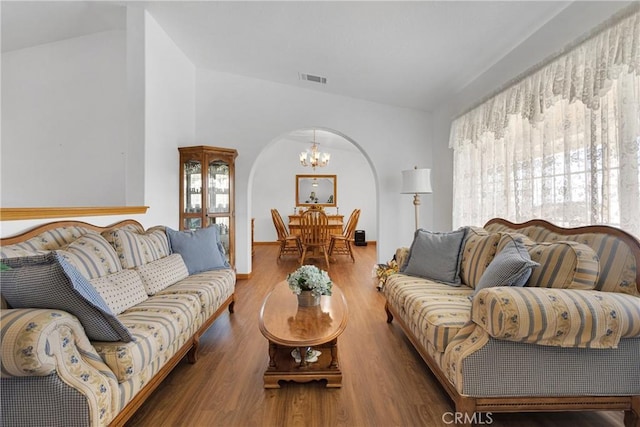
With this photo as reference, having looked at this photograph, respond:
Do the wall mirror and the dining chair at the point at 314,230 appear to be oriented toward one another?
yes

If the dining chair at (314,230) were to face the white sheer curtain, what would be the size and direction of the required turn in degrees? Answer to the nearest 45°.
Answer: approximately 135° to its right

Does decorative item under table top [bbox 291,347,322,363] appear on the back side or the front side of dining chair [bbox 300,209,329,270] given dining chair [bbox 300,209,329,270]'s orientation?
on the back side

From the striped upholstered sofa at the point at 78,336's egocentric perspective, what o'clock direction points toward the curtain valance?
The curtain valance is roughly at 11 o'clock from the striped upholstered sofa.

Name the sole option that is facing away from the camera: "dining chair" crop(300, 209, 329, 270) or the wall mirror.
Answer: the dining chair

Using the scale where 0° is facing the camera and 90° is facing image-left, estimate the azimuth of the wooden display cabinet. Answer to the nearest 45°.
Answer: approximately 315°

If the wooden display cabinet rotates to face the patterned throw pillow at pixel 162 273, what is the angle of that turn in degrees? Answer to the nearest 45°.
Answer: approximately 45° to its right

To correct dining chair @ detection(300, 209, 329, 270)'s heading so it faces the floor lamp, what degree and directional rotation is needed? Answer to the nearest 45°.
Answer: approximately 135° to its right

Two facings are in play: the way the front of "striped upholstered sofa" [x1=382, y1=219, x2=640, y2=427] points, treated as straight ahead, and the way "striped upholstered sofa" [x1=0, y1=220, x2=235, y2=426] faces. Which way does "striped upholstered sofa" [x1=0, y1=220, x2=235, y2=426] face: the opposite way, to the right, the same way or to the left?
the opposite way

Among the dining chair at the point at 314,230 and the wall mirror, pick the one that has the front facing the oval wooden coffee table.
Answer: the wall mirror

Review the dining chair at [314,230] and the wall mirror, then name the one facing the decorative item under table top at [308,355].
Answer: the wall mirror

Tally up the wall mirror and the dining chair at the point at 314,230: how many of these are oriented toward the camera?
1

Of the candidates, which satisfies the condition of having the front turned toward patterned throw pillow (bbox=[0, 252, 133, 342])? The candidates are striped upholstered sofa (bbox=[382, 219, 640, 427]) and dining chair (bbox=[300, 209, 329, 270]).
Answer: the striped upholstered sofa

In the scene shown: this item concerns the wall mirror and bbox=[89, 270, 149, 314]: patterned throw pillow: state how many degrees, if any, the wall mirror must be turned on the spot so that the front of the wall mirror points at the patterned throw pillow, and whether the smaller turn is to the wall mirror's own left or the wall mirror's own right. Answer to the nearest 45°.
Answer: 0° — it already faces it

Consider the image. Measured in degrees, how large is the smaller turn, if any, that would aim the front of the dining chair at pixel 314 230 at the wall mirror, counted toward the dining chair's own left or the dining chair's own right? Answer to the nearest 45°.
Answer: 0° — it already faces it
